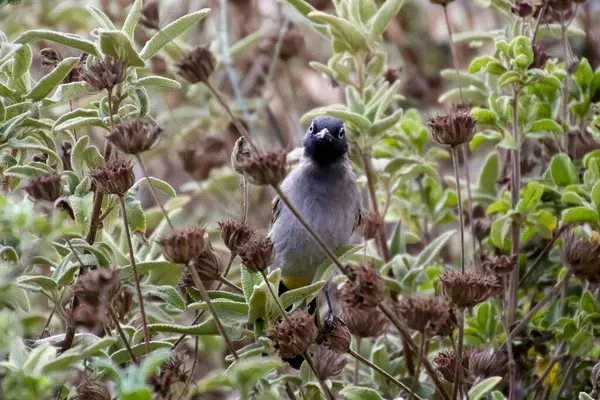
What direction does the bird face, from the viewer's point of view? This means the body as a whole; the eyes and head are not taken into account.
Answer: toward the camera
